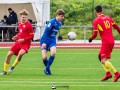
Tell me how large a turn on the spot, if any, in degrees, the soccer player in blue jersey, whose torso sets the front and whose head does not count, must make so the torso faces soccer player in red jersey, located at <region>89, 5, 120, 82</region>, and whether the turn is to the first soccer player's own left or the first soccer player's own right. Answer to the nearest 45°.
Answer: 0° — they already face them

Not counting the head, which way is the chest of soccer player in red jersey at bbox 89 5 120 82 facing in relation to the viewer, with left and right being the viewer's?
facing away from the viewer and to the left of the viewer

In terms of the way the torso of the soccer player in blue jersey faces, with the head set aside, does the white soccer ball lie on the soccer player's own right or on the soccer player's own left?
on the soccer player's own left
